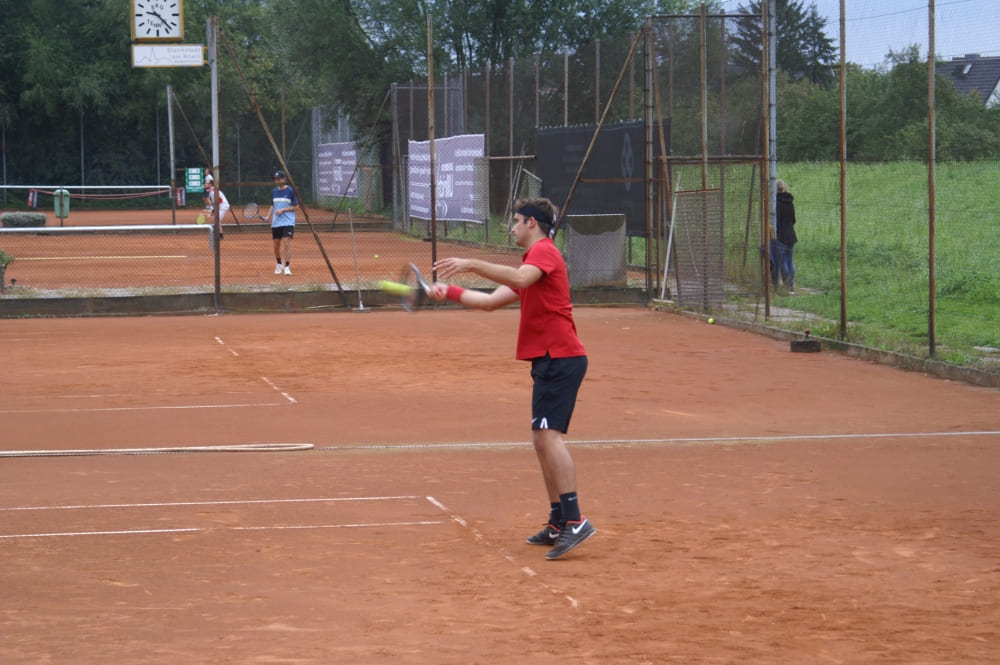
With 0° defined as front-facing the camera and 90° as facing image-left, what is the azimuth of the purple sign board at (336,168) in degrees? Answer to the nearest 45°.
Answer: approximately 0°

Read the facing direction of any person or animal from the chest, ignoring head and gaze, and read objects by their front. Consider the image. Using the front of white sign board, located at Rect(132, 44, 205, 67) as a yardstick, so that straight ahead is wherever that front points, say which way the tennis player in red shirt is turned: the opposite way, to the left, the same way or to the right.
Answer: to the right

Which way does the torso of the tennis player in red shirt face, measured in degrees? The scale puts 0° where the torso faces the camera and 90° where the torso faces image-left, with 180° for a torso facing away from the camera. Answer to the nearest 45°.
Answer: approximately 90°

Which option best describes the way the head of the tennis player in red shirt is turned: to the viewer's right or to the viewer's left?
to the viewer's left

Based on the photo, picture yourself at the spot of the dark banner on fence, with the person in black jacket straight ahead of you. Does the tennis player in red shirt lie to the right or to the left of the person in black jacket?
right

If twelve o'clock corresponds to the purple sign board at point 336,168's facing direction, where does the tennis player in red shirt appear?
The tennis player in red shirt is roughly at 12 o'clock from the purple sign board.

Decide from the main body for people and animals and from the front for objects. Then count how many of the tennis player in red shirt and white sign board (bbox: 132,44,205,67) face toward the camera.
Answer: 1
